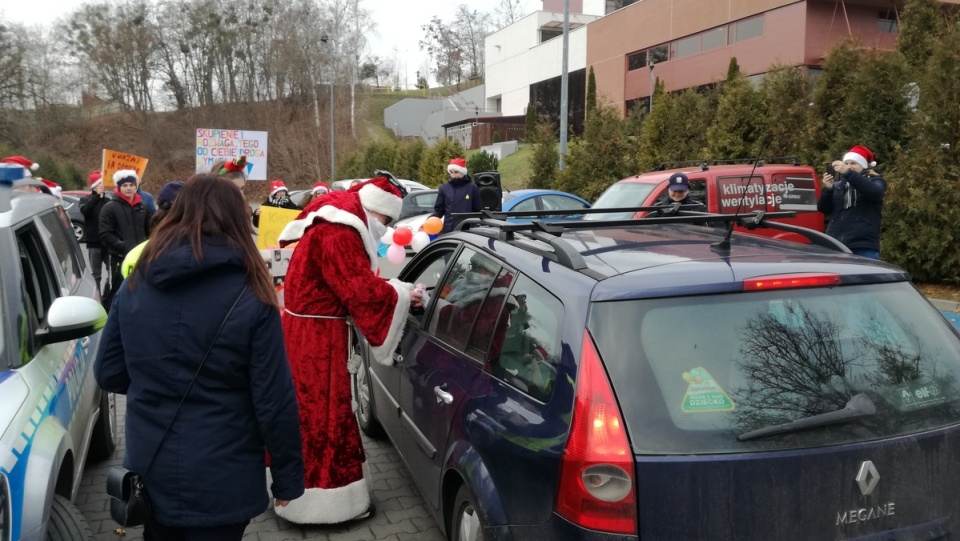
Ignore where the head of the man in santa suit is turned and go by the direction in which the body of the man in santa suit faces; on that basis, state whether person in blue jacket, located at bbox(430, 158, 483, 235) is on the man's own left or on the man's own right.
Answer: on the man's own left

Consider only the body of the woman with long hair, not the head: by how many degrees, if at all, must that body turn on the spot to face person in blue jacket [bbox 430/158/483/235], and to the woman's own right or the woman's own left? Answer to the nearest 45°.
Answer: approximately 45° to the woman's own right

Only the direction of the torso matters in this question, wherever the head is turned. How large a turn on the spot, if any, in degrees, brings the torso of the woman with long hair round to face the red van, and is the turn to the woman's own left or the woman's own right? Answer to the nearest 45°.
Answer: approximately 45° to the woman's own right

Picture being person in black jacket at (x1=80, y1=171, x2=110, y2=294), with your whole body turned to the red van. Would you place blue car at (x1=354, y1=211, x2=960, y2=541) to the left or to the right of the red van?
right

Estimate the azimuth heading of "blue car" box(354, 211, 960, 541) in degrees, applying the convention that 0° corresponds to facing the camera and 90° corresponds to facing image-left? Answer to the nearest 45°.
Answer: approximately 135°

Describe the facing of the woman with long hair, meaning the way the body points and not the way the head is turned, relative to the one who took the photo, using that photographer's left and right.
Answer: facing away from the viewer

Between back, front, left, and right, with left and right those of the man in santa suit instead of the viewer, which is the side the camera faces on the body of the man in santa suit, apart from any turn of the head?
right

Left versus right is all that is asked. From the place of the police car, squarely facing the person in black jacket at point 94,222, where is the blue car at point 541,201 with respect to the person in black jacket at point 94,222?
right

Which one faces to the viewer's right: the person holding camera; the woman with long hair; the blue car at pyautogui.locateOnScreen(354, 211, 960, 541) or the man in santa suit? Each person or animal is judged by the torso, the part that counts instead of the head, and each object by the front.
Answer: the man in santa suit

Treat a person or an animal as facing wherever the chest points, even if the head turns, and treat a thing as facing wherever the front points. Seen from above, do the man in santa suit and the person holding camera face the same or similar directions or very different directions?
very different directions
